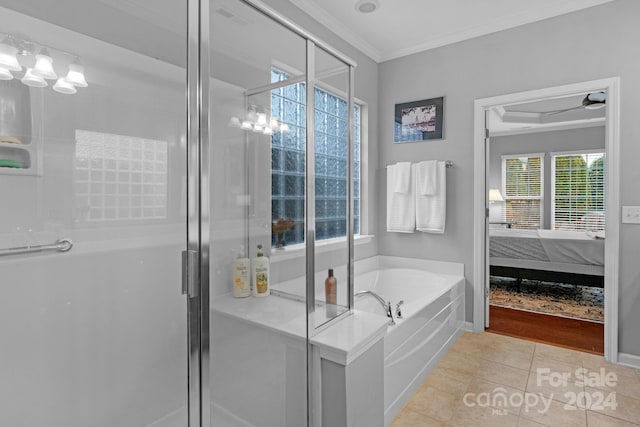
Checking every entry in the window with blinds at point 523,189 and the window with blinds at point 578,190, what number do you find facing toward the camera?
2

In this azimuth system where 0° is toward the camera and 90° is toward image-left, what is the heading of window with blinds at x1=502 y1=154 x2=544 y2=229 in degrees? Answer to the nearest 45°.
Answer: approximately 0°

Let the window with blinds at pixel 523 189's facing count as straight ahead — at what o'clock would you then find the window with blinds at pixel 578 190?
the window with blinds at pixel 578 190 is roughly at 9 o'clock from the window with blinds at pixel 523 189.

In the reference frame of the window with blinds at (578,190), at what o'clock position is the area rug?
The area rug is roughly at 12 o'clock from the window with blinds.

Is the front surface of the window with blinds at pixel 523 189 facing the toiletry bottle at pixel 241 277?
yes

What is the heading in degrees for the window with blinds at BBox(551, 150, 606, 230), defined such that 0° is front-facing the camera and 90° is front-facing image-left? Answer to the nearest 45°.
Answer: approximately 0°

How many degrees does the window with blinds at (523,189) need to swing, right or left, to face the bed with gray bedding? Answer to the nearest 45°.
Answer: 0° — it already faces it
